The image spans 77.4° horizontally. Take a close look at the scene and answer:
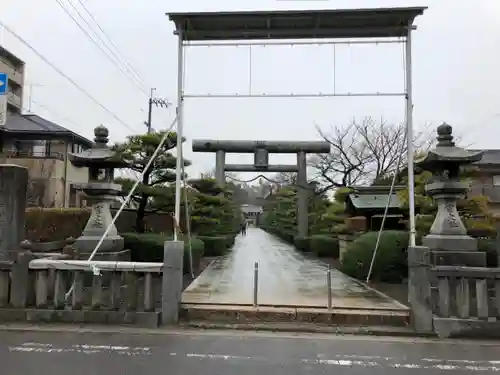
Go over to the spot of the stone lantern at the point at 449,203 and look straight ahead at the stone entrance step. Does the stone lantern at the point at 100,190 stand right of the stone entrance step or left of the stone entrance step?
right

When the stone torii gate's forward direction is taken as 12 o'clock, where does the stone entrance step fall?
The stone entrance step is roughly at 12 o'clock from the stone torii gate.

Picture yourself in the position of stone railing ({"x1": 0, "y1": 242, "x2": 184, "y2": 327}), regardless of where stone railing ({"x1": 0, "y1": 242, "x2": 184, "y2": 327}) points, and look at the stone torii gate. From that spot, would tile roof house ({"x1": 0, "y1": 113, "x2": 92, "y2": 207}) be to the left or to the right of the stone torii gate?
left

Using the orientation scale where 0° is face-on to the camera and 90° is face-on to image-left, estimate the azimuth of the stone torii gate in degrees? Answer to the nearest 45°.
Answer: approximately 0°

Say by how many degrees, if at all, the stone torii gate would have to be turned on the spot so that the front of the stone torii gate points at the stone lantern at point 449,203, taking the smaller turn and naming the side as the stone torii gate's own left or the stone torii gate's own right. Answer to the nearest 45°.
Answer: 0° — it already faces it

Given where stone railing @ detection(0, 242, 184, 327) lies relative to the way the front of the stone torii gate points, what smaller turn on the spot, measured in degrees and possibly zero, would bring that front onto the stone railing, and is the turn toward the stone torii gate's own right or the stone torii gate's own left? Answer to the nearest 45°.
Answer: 0° — it already faces it

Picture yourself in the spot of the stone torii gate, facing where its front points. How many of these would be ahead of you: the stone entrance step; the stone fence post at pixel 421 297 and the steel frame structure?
3
